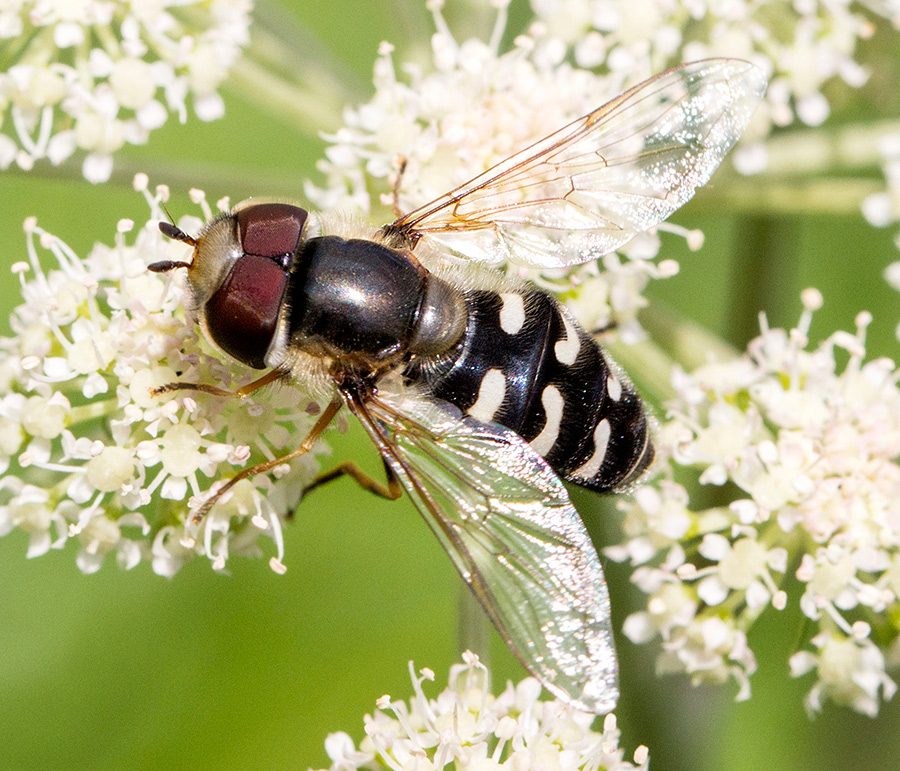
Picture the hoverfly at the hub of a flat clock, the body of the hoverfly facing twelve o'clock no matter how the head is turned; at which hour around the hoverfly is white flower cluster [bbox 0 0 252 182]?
The white flower cluster is roughly at 1 o'clock from the hoverfly.

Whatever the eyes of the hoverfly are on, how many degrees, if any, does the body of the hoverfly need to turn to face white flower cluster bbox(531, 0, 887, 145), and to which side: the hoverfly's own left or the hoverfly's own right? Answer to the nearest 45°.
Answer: approximately 135° to the hoverfly's own right

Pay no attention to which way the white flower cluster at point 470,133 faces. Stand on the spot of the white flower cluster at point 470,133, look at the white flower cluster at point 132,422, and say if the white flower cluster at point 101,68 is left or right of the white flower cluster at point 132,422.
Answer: right

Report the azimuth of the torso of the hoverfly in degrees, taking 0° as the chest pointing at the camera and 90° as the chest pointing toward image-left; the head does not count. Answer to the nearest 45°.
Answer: approximately 90°

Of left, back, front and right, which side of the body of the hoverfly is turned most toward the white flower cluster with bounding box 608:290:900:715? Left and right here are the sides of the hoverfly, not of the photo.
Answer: back
